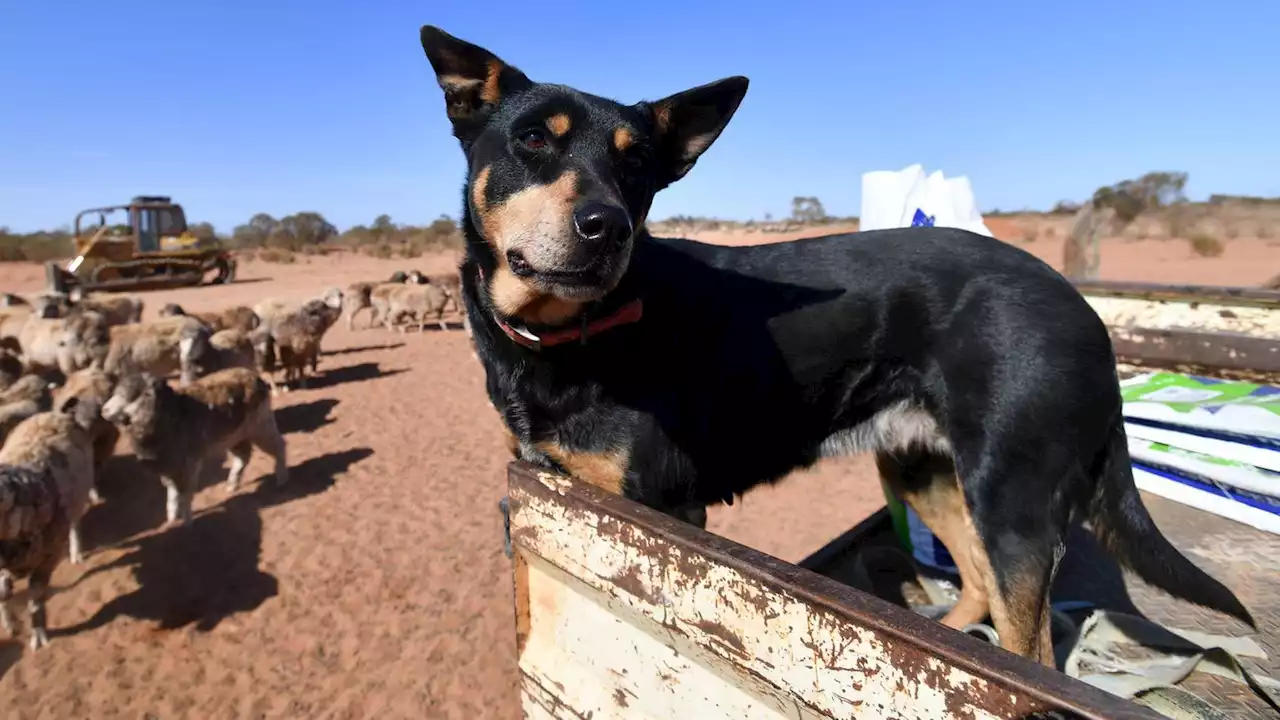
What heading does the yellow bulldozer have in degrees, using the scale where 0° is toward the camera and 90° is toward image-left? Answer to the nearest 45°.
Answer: approximately 90°

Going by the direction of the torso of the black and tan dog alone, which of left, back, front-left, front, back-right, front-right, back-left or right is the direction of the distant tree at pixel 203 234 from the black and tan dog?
right

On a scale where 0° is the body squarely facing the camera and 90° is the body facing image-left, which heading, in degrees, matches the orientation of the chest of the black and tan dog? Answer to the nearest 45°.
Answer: approximately 45°

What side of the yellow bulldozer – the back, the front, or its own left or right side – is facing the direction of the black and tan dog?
left

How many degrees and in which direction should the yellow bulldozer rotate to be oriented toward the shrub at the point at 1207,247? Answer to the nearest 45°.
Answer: approximately 135° to its left

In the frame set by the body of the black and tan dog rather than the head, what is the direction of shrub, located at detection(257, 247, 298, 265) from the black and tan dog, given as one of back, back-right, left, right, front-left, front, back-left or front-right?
right

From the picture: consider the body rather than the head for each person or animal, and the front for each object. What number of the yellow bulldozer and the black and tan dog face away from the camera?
0

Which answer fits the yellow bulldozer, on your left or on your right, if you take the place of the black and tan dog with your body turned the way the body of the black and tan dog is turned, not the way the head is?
on your right
